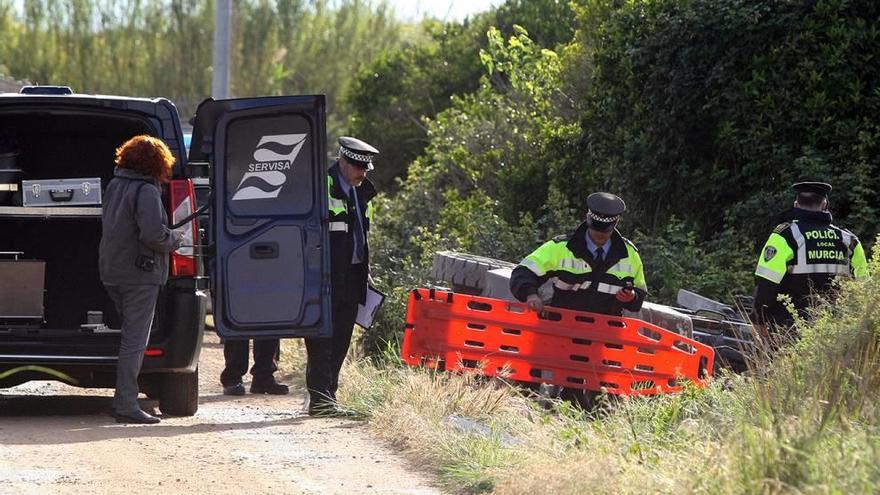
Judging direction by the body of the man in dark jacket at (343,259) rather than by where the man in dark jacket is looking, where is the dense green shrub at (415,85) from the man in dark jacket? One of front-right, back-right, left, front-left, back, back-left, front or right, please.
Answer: back-left

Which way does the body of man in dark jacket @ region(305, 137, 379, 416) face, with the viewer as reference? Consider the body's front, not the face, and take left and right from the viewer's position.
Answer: facing the viewer and to the right of the viewer

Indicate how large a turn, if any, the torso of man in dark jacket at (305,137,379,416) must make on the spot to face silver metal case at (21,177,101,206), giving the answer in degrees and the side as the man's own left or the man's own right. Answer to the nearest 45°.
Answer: approximately 135° to the man's own right

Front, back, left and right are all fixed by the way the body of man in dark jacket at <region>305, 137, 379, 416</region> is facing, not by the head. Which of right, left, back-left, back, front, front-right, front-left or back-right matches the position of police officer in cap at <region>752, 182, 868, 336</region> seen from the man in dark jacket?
front-left

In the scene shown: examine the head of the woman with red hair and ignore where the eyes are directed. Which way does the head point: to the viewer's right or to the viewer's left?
to the viewer's right
